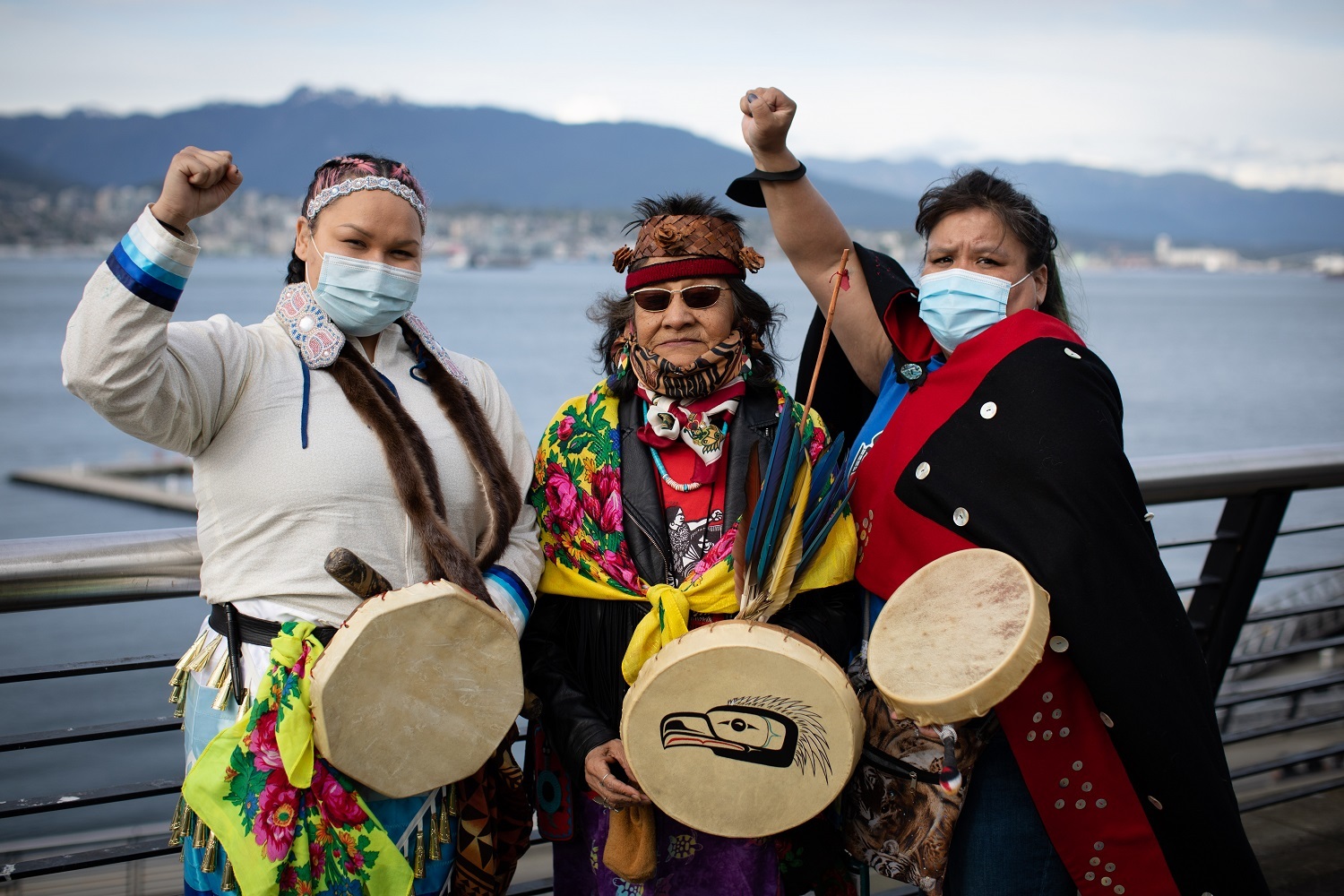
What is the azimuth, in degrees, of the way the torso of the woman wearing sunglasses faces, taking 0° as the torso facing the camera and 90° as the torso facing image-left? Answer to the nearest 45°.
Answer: approximately 0°

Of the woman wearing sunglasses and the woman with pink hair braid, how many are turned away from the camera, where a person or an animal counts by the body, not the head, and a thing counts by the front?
0

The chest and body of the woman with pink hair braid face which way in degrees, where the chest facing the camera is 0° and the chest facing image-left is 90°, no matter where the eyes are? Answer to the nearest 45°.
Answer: approximately 315°

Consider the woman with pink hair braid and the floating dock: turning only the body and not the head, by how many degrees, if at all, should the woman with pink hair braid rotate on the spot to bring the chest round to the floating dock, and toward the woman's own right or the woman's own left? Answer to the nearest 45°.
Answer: approximately 135° to the woman's own left

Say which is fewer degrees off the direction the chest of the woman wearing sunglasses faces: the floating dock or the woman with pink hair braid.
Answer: the woman with pink hair braid
